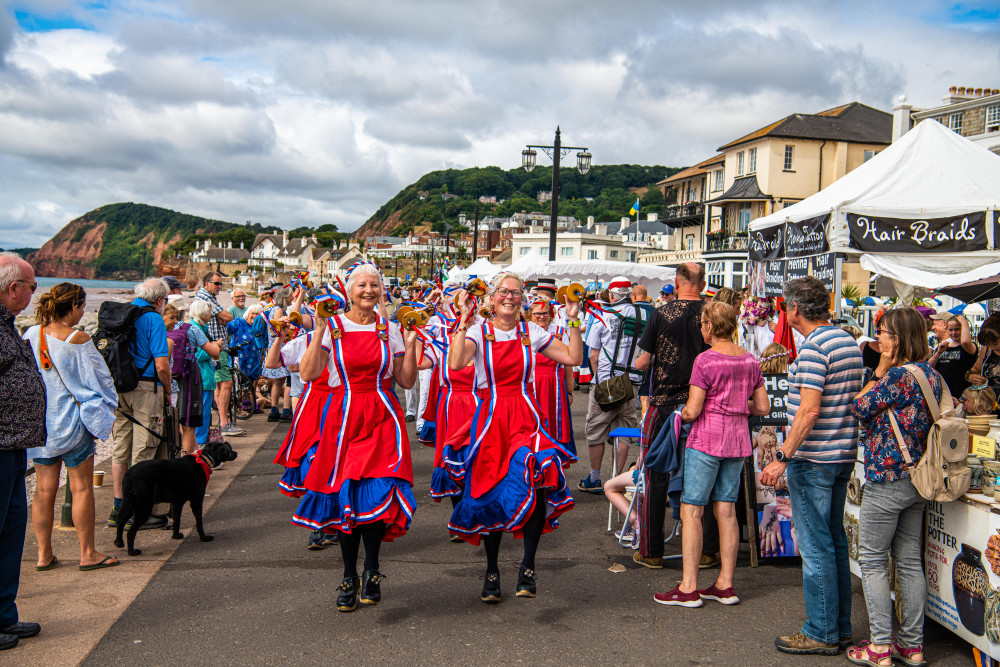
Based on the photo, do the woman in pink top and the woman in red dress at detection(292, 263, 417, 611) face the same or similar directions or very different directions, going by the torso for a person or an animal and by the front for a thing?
very different directions

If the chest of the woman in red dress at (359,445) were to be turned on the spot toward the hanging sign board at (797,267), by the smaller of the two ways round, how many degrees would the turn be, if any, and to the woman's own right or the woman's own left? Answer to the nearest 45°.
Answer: approximately 135° to the woman's own left

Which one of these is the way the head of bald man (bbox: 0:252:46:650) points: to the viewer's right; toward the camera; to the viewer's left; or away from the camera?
to the viewer's right

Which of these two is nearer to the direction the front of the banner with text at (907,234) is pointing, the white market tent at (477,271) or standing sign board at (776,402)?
the standing sign board

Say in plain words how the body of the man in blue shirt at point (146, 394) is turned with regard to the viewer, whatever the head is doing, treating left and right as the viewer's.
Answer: facing away from the viewer and to the right of the viewer

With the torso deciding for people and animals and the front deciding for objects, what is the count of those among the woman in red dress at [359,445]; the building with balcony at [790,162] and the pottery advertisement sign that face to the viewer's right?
0

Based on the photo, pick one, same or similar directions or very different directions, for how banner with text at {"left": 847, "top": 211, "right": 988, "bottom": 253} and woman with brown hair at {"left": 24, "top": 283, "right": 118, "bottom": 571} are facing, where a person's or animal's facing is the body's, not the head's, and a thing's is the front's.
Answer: very different directions

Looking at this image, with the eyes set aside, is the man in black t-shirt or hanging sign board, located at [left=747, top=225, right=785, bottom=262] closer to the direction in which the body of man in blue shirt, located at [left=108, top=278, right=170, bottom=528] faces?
the hanging sign board

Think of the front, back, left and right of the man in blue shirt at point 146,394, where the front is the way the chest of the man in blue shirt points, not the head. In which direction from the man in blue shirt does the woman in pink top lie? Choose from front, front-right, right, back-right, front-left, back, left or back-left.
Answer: right

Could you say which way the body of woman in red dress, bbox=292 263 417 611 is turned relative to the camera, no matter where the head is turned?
toward the camera

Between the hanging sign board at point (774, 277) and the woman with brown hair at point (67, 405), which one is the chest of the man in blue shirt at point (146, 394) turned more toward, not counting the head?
the hanging sign board

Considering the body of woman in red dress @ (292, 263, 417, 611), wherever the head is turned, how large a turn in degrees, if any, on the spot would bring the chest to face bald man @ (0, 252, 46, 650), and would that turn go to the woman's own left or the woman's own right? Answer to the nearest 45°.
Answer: approximately 90° to the woman's own right

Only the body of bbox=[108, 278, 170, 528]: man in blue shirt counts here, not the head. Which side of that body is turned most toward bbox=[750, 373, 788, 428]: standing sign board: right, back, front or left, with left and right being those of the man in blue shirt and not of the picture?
right

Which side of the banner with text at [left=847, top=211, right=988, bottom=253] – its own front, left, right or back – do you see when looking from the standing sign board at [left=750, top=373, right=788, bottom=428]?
front

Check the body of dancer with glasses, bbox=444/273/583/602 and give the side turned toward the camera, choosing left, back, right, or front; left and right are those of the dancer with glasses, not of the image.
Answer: front

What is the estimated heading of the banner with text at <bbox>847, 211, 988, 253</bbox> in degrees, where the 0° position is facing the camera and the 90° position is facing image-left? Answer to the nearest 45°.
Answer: approximately 0°

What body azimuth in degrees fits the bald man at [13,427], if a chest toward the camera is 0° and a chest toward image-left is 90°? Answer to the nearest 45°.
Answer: approximately 270°
